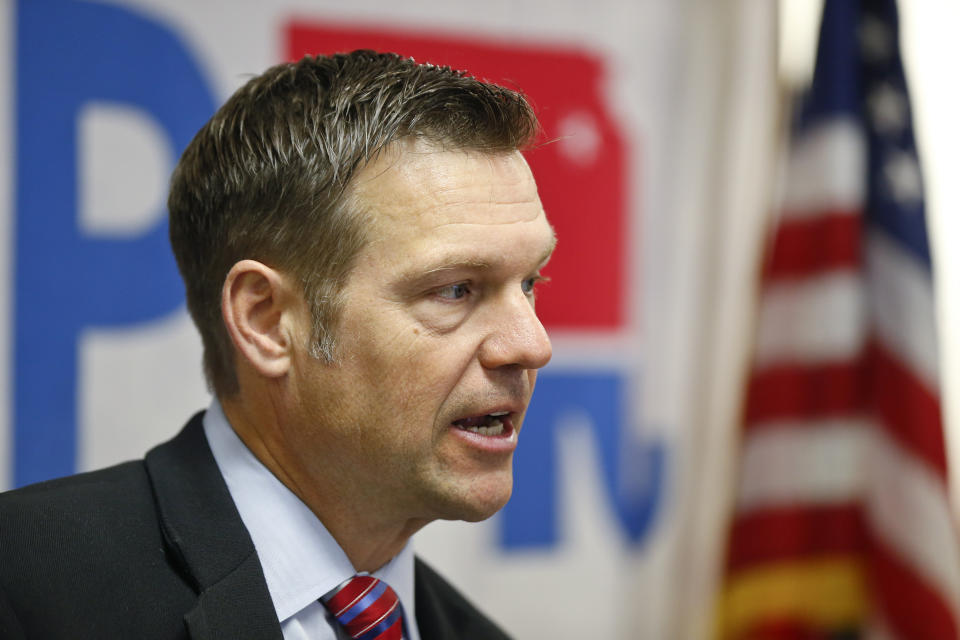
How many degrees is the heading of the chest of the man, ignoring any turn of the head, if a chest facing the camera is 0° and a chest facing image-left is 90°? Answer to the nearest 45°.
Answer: approximately 315°

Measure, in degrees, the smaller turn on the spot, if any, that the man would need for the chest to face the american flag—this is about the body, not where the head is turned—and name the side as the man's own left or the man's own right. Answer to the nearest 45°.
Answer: approximately 90° to the man's own left
